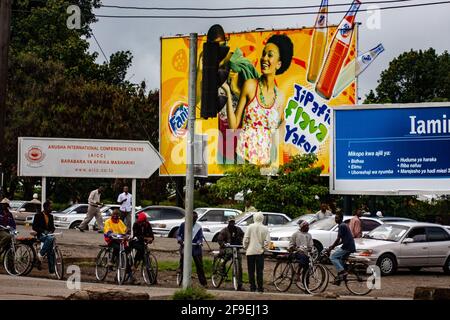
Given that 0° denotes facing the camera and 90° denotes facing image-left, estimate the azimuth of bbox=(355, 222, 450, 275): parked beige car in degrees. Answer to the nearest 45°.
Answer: approximately 45°

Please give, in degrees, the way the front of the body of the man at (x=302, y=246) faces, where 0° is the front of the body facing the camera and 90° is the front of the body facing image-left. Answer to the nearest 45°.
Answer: approximately 315°

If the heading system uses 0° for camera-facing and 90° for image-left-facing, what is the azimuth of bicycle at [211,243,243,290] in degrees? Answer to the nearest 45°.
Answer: approximately 315°

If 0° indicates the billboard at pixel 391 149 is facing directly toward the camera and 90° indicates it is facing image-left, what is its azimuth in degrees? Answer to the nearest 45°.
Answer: approximately 0°

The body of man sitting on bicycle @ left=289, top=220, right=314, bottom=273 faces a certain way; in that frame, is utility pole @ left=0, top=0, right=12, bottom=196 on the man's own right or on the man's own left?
on the man's own right

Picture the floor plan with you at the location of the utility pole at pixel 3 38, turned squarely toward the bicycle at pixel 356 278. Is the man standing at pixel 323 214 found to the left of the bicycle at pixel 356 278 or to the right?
left
